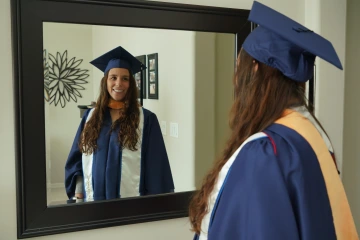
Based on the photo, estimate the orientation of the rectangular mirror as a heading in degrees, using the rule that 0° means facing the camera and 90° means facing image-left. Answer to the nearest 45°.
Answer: approximately 315°

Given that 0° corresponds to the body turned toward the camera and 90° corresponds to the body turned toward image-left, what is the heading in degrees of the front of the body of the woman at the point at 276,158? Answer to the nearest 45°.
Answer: approximately 135°

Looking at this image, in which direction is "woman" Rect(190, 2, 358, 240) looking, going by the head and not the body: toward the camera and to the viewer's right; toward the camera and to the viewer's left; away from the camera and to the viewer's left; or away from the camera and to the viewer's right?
away from the camera and to the viewer's left

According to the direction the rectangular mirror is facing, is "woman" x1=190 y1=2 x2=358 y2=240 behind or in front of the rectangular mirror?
in front

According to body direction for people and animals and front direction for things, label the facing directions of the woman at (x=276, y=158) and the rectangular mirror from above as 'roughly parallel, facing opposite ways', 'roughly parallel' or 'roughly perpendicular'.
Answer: roughly parallel, facing opposite ways

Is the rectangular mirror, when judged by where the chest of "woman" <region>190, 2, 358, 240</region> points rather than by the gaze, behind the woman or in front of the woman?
in front
